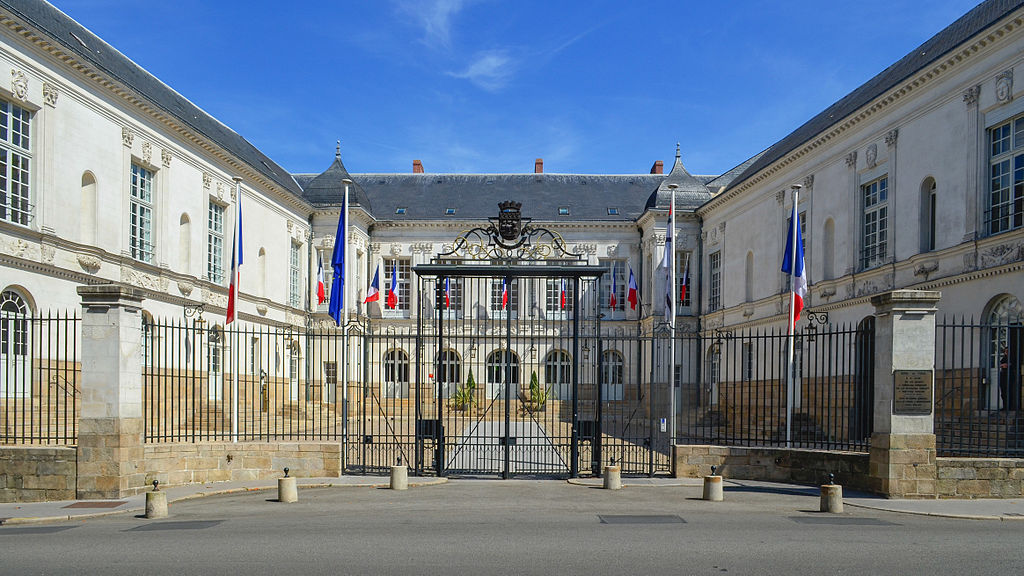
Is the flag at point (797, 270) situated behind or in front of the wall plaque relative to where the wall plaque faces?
behind

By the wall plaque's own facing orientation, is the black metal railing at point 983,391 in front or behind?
behind

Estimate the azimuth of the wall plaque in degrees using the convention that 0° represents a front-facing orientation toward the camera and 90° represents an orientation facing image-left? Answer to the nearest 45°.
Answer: approximately 0°

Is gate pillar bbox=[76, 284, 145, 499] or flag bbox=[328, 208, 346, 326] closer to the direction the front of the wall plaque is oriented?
the gate pillar
